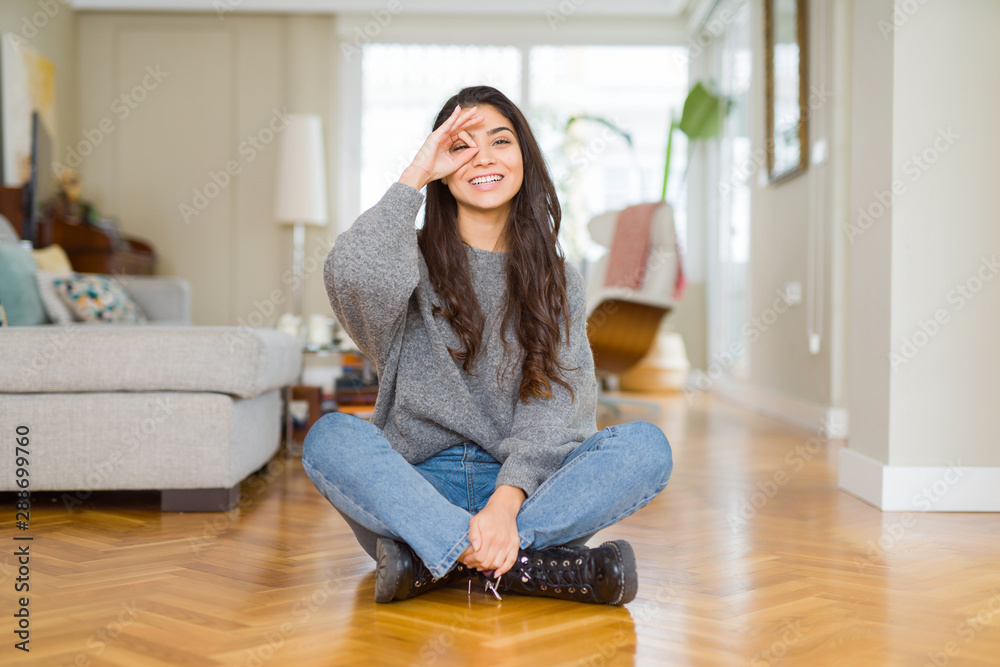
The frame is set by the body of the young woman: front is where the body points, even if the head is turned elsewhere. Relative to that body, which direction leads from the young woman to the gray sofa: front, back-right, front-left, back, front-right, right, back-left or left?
back-right

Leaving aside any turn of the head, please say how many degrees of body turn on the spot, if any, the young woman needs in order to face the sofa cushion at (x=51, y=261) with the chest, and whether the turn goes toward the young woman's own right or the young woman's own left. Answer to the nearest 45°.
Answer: approximately 135° to the young woman's own right

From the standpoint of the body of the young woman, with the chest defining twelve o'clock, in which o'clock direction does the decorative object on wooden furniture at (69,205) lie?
The decorative object on wooden furniture is roughly at 5 o'clock from the young woman.

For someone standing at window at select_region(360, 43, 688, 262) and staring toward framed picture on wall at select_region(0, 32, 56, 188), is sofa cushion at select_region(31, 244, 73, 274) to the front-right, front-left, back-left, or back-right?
front-left

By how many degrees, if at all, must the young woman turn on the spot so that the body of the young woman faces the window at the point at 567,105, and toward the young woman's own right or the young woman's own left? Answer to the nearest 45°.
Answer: approximately 180°

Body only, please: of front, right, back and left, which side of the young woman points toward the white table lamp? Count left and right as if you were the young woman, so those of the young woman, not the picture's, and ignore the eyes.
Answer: back

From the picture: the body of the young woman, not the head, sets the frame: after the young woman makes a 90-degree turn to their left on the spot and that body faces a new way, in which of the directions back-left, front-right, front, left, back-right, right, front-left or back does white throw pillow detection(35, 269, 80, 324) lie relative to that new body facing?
back-left

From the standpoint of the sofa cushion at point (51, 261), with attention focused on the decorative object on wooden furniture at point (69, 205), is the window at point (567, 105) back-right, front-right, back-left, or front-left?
front-right

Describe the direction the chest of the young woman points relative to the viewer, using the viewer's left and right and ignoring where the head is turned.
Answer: facing the viewer

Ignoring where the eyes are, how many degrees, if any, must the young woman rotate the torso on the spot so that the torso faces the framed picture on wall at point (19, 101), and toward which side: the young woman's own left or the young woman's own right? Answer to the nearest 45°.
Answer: approximately 135° to the young woman's own right

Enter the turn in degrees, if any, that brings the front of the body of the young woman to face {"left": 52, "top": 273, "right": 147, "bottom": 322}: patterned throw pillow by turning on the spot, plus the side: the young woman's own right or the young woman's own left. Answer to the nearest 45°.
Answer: approximately 135° to the young woman's own right

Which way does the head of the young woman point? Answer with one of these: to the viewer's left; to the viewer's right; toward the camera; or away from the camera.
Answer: toward the camera
